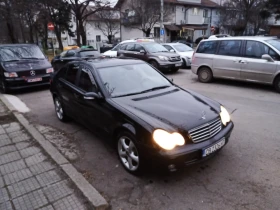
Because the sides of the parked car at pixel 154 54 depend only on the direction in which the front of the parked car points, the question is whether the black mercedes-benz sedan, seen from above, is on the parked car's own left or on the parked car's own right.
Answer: on the parked car's own right

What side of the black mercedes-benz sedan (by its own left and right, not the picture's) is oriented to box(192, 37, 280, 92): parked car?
left

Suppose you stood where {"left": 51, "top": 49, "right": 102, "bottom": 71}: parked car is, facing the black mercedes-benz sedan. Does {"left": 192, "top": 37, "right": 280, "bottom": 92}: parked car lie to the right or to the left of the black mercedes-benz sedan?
left

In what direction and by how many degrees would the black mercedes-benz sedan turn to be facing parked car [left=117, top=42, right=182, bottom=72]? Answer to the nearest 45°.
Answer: approximately 135° to its left

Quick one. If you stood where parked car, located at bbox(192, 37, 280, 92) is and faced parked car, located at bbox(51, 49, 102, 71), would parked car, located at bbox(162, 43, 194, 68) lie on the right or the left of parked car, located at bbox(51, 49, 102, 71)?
right

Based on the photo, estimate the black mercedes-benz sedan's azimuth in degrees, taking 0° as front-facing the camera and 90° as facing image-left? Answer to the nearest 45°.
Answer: approximately 315°

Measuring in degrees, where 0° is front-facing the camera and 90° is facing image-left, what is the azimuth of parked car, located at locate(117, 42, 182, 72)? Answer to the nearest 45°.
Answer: approximately 315°

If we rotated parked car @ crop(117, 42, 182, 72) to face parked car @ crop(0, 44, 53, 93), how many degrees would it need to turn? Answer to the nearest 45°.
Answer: approximately 90° to its right

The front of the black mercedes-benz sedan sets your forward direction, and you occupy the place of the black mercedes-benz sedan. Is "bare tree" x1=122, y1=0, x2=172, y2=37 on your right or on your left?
on your left

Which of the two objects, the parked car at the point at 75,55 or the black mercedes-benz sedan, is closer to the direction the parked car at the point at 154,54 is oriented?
the black mercedes-benz sedan
